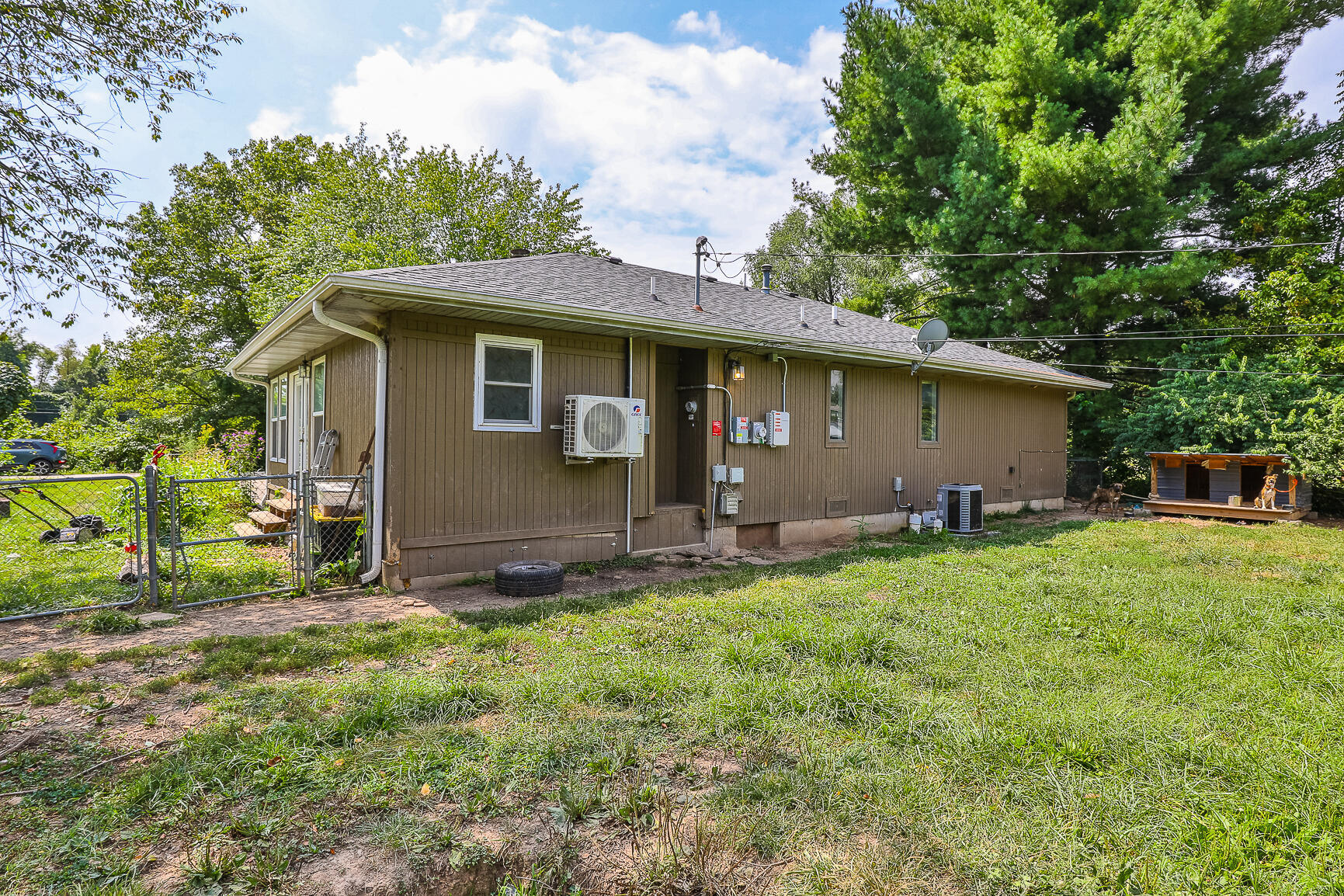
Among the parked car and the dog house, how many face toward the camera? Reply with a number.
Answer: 1

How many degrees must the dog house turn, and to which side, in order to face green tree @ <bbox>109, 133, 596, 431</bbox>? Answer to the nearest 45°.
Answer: approximately 90° to its right

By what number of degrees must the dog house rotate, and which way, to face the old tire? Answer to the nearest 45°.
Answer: approximately 45° to its right

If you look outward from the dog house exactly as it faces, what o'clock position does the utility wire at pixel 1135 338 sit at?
The utility wire is roughly at 5 o'clock from the dog house.

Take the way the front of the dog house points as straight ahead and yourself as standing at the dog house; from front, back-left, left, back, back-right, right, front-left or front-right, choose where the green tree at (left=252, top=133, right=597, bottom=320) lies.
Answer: right

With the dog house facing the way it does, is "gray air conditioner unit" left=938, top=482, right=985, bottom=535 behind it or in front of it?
in front

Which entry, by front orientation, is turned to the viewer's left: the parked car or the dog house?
the parked car

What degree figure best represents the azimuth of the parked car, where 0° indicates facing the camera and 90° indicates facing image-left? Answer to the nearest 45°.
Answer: approximately 90°
